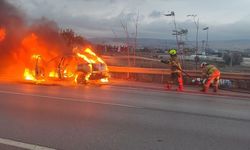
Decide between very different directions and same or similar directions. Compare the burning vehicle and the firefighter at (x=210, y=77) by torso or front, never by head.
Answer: very different directions

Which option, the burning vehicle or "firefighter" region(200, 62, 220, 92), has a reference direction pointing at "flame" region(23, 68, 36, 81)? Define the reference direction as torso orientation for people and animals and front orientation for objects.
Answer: the firefighter

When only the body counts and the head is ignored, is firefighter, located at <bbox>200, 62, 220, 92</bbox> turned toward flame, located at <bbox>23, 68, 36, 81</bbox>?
yes

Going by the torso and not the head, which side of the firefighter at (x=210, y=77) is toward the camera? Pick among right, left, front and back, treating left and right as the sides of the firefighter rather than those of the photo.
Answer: left

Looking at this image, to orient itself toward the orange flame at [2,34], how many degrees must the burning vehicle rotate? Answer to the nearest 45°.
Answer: approximately 180°

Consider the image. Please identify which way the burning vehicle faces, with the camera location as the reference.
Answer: facing the viewer and to the right of the viewer

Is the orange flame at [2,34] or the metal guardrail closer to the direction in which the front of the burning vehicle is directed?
the metal guardrail

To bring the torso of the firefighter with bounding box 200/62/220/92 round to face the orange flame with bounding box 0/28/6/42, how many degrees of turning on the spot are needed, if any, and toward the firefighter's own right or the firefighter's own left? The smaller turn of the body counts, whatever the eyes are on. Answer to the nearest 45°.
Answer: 0° — they already face it

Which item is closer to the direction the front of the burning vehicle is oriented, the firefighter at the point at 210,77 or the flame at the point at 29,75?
the firefighter

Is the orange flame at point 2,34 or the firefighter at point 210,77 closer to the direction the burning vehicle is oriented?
the firefighter
